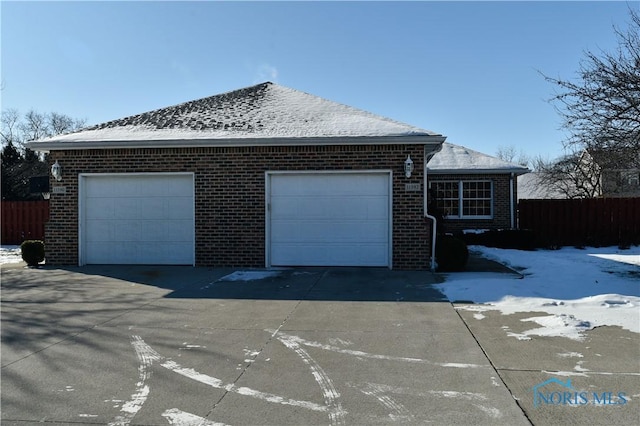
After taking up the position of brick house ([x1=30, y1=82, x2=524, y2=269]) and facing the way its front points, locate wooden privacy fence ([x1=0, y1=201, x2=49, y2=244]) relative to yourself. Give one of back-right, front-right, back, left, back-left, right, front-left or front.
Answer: back-right

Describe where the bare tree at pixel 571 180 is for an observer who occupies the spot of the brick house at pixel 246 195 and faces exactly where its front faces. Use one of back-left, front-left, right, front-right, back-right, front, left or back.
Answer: back-left

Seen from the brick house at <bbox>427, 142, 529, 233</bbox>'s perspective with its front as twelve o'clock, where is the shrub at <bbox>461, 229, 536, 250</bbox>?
The shrub is roughly at 11 o'clock from the brick house.

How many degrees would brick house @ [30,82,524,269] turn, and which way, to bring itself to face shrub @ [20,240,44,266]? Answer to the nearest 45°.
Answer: approximately 90° to its right

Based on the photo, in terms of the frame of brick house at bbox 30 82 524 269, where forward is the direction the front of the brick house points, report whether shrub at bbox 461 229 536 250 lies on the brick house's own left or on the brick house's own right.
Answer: on the brick house's own left

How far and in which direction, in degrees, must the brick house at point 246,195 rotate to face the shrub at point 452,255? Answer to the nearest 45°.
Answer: approximately 90° to its left

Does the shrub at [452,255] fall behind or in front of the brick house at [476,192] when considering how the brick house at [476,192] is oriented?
in front

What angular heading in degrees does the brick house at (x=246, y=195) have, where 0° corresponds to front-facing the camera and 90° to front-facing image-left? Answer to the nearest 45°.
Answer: approximately 0°

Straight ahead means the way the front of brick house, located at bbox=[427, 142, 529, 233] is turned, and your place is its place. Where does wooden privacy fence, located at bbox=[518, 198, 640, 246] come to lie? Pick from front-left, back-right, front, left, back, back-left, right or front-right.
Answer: left

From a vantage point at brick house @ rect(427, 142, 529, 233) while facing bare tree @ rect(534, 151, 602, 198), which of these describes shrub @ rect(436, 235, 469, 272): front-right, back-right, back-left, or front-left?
back-right
